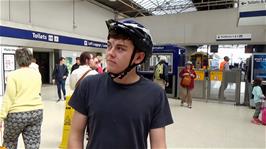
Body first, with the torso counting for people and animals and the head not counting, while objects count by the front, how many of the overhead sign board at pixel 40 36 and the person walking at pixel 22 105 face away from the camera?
1

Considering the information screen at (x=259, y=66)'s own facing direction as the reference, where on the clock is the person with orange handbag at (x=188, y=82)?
The person with orange handbag is roughly at 2 o'clock from the information screen.

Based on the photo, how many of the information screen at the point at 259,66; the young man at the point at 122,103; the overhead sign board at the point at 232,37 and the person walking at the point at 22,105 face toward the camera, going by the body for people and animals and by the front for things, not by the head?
3

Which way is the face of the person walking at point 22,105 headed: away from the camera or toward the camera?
away from the camera

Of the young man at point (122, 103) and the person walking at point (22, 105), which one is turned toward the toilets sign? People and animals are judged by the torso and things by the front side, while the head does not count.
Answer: the person walking

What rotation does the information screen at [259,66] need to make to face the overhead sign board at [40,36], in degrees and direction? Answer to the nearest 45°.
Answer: approximately 90° to its right

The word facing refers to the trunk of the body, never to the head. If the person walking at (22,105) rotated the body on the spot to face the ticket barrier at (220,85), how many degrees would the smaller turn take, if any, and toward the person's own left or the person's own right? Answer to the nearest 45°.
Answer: approximately 45° to the person's own right

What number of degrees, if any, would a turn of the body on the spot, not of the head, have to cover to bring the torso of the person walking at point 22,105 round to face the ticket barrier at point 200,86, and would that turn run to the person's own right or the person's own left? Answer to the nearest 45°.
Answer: approximately 45° to the person's own right

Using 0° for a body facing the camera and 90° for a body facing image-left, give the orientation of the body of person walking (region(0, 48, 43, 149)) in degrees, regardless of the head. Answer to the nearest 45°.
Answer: approximately 180°

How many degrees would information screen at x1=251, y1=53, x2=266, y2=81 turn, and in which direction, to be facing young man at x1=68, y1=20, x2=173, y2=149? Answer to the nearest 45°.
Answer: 0° — it already faces them

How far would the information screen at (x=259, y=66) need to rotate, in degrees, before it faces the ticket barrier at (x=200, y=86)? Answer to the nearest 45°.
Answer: approximately 90° to its right

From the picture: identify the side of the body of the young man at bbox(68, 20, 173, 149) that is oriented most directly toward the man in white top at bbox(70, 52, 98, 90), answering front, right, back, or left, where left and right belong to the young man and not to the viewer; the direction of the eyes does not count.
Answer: back
